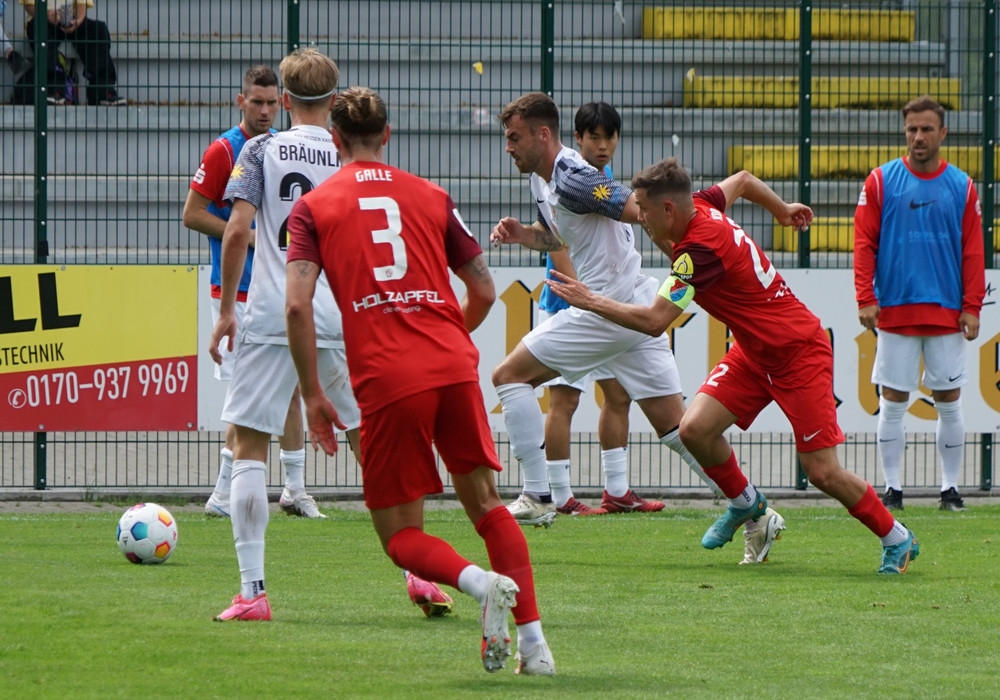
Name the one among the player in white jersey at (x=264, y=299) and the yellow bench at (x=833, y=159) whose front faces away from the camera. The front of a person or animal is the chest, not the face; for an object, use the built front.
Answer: the player in white jersey

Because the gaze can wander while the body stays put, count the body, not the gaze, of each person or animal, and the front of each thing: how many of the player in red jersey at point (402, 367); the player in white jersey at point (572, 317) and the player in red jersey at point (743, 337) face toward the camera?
0

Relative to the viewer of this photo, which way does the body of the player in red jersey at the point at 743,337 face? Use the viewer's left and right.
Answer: facing to the left of the viewer

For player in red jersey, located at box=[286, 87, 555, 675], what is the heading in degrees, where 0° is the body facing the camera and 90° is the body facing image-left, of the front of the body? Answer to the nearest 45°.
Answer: approximately 180°

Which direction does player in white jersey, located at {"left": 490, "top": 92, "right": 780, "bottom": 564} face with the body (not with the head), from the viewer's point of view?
to the viewer's left

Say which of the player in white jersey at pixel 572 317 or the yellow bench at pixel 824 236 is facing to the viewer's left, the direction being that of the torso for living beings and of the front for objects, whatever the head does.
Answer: the player in white jersey

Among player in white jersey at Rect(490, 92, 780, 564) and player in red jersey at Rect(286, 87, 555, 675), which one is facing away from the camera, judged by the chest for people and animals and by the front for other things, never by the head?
the player in red jersey

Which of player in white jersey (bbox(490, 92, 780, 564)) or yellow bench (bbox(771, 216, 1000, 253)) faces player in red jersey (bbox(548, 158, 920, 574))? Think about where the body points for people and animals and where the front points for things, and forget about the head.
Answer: the yellow bench

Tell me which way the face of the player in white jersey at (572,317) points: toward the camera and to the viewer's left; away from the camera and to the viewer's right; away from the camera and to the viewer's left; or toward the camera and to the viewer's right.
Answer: toward the camera and to the viewer's left

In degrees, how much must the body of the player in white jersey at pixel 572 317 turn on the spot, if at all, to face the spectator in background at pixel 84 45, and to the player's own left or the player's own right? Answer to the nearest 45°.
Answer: approximately 45° to the player's own right

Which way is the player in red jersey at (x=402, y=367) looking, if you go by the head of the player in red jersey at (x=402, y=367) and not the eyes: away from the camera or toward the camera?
away from the camera

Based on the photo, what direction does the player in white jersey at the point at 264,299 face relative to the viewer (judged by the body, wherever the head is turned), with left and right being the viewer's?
facing away from the viewer

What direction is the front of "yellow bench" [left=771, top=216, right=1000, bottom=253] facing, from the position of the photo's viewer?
facing the viewer

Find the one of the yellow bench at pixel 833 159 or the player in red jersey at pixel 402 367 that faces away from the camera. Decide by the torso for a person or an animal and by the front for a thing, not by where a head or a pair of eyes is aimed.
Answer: the player in red jersey
